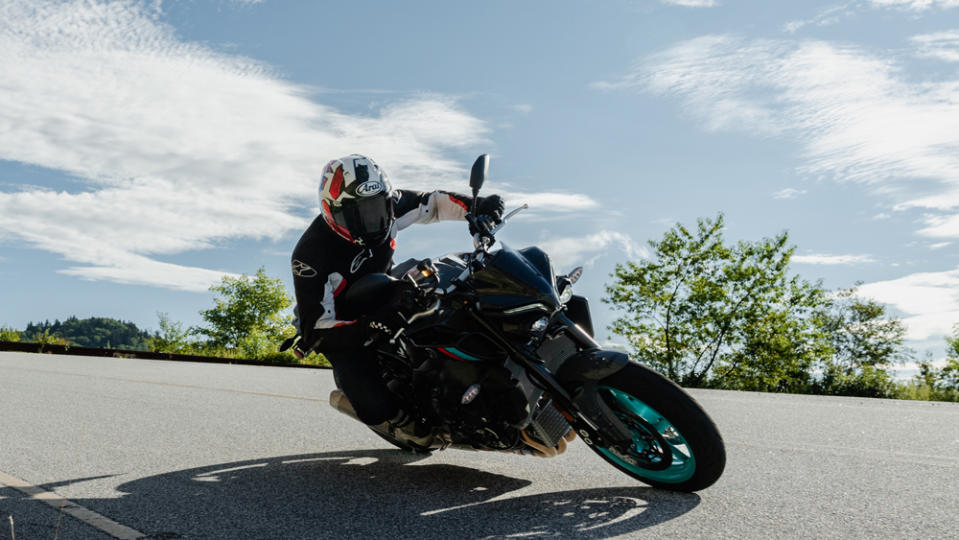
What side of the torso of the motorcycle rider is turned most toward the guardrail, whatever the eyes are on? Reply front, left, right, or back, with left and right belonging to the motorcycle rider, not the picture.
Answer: back

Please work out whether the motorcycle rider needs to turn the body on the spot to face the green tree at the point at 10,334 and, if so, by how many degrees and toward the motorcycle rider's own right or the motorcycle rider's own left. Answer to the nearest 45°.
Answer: approximately 180°

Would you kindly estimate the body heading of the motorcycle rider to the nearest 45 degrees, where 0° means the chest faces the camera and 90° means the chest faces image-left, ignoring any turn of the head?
approximately 315°
